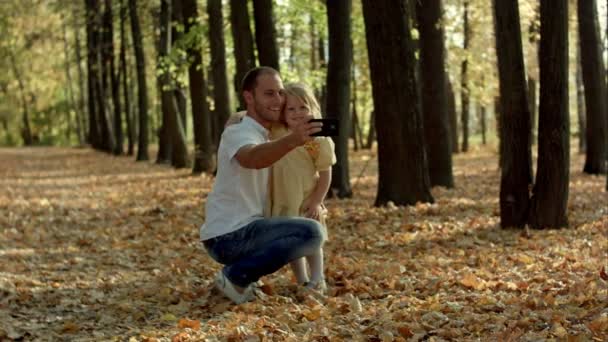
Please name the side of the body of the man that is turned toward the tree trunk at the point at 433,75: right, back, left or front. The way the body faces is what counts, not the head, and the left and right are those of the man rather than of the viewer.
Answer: left

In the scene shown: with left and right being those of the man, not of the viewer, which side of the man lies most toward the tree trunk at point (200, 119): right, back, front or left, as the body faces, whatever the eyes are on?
left

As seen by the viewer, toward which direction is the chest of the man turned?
to the viewer's right

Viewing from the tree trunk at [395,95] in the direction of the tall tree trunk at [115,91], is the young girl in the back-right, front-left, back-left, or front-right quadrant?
back-left

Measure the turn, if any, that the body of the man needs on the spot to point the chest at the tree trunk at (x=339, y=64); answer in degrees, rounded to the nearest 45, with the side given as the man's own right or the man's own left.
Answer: approximately 90° to the man's own left

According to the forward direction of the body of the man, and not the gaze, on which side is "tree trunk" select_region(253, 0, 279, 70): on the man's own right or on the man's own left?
on the man's own left

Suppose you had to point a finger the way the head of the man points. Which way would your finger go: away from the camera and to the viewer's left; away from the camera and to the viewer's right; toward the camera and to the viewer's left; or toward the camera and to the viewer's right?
toward the camera and to the viewer's right

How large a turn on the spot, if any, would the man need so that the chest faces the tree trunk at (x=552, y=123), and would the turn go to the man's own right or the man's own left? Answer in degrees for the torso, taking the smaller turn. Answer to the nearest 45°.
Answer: approximately 45° to the man's own left

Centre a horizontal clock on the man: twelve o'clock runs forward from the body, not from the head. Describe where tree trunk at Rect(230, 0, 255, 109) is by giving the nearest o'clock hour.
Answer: The tree trunk is roughly at 9 o'clock from the man.

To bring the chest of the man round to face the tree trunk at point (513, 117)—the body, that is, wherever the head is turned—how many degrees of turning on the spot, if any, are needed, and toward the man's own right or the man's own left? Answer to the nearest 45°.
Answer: approximately 45° to the man's own left

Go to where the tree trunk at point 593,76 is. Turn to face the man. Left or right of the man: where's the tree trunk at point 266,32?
right

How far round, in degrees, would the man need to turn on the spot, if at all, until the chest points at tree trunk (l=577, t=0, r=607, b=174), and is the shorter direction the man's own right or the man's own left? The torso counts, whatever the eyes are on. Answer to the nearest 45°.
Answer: approximately 45° to the man's own left
